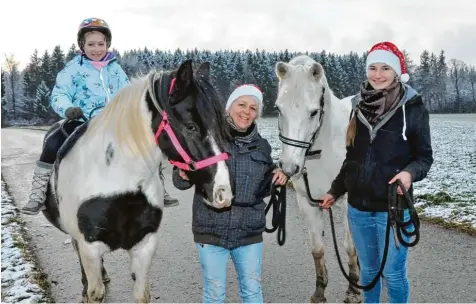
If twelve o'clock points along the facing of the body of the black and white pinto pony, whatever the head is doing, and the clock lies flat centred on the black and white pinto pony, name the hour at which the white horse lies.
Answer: The white horse is roughly at 10 o'clock from the black and white pinto pony.

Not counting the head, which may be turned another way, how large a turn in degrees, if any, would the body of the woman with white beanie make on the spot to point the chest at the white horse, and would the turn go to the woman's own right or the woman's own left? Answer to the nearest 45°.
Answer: approximately 135° to the woman's own left

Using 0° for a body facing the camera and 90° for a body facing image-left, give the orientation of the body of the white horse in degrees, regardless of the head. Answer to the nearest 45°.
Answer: approximately 45°

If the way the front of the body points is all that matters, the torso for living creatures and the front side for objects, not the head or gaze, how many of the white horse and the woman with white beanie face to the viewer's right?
0

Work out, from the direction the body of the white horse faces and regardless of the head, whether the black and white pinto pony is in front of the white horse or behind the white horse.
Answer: in front

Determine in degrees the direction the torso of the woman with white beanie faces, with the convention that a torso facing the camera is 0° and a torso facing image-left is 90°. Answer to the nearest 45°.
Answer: approximately 0°

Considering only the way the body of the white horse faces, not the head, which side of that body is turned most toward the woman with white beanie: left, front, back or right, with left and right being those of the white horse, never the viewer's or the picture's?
front
